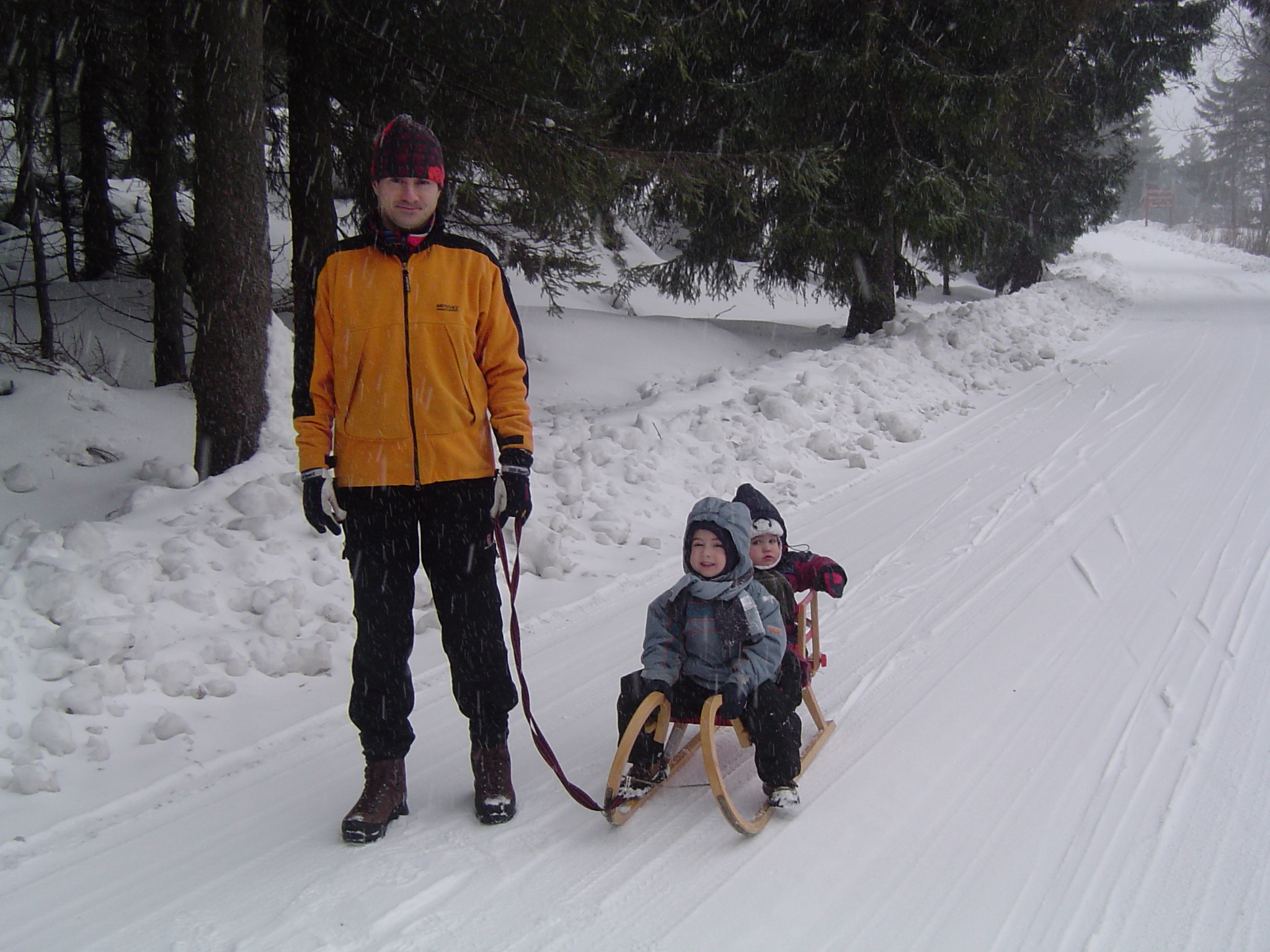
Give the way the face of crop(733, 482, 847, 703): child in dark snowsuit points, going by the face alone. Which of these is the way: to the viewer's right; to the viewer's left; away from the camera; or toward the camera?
toward the camera

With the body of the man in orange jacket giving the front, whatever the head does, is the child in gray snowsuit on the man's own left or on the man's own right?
on the man's own left

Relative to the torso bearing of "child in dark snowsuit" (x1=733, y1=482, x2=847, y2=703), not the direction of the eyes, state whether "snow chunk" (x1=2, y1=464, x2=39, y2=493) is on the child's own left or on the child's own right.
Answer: on the child's own right

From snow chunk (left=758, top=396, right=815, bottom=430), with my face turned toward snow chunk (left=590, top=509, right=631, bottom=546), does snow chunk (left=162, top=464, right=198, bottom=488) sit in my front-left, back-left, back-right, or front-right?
front-right

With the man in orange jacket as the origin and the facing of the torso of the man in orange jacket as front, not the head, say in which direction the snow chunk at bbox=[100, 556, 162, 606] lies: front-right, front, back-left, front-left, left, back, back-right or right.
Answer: back-right

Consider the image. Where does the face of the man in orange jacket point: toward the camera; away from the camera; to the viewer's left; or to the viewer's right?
toward the camera

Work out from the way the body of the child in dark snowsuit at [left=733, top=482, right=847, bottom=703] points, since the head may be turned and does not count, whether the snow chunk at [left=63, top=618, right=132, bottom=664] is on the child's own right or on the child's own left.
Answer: on the child's own right

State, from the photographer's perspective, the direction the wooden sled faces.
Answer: facing the viewer and to the left of the viewer

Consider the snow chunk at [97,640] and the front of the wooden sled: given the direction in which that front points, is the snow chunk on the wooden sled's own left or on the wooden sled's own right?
on the wooden sled's own right

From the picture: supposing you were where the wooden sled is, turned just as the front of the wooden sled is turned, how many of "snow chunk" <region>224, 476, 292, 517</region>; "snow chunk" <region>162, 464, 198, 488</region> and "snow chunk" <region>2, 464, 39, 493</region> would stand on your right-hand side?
3

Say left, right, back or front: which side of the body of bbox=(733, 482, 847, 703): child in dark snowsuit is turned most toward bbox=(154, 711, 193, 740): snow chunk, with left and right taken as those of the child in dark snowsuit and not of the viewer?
right

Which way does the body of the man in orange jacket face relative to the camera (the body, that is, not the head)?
toward the camera

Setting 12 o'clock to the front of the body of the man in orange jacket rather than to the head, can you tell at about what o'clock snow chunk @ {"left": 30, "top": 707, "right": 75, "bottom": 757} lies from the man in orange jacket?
The snow chunk is roughly at 4 o'clock from the man in orange jacket.

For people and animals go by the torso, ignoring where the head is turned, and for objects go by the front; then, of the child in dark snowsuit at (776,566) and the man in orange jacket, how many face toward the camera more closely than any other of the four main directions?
2

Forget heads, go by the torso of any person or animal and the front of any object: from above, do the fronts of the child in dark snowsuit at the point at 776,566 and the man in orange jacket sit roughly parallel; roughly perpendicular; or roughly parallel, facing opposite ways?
roughly parallel

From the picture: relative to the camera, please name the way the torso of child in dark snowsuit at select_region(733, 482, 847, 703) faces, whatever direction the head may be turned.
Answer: toward the camera
